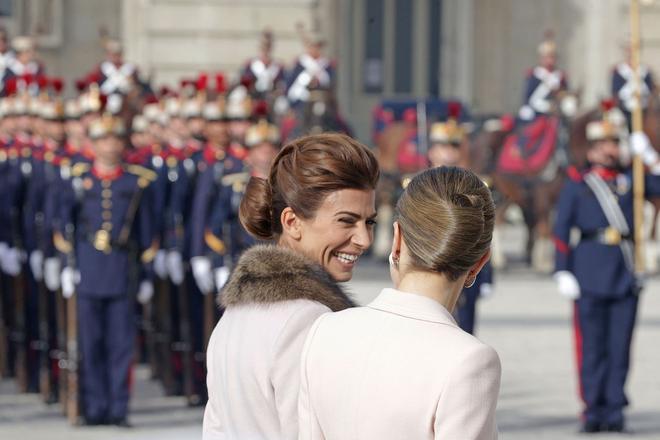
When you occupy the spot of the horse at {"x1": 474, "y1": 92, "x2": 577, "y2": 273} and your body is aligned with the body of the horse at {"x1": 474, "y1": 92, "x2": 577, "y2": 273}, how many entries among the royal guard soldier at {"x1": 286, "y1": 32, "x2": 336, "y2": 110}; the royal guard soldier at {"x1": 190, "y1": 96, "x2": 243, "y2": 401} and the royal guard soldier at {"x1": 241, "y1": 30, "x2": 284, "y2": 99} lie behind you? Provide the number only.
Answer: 2

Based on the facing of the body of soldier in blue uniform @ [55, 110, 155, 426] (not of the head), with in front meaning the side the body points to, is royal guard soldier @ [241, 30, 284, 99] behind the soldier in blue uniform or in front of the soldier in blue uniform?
behind

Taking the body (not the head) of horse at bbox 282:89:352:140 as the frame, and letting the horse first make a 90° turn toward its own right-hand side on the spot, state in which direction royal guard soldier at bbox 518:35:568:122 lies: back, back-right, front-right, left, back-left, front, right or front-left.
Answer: back-right

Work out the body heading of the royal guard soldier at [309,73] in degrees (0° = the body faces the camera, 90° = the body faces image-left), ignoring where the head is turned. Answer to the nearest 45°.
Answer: approximately 0°

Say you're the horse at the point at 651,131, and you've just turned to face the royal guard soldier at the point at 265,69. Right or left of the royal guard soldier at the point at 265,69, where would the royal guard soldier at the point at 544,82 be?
right

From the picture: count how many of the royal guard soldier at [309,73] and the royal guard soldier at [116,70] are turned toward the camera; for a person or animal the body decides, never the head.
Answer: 2

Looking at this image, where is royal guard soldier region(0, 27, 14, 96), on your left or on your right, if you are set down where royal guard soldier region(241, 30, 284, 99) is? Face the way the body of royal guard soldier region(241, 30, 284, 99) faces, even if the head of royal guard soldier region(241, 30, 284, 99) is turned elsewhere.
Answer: on your right
